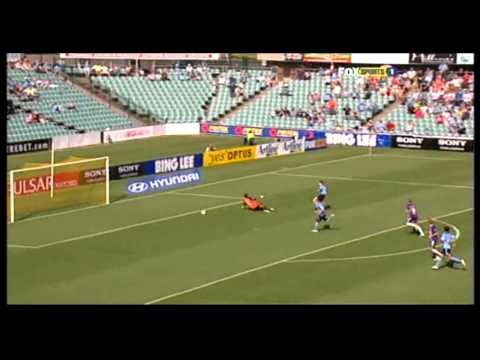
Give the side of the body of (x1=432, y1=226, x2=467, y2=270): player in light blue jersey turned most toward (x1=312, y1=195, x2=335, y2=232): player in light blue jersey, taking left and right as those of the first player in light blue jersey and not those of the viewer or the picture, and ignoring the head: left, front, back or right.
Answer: front

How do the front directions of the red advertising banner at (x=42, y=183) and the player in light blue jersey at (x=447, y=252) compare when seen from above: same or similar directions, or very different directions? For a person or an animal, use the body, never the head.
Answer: very different directions

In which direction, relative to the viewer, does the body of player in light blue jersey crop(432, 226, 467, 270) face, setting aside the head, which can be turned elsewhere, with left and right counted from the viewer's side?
facing away from the viewer and to the left of the viewer

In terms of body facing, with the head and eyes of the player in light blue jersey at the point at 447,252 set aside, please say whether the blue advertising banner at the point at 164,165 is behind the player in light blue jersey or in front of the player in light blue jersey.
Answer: in front

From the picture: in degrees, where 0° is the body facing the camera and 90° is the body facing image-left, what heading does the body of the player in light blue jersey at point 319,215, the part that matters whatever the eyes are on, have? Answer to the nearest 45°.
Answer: approximately 90°

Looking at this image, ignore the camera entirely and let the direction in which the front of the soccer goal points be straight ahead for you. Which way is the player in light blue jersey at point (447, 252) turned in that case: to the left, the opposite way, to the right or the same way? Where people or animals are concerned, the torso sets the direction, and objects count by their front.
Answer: the opposite way

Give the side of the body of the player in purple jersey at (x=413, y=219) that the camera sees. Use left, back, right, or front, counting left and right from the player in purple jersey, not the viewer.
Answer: left

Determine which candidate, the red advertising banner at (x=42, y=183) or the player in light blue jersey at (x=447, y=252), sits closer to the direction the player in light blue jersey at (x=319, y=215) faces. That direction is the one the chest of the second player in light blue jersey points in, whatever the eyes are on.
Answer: the red advertising banner

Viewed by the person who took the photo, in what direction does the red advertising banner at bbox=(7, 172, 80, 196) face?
facing the viewer and to the right of the viewer

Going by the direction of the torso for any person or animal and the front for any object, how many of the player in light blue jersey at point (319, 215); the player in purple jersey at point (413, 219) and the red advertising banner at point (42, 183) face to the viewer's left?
2

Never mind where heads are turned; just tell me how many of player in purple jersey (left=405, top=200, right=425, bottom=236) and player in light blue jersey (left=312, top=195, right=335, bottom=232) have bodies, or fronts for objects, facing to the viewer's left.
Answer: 2

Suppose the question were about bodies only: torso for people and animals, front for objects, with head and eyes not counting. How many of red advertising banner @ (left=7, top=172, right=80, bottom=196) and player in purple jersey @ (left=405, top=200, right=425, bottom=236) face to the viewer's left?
1

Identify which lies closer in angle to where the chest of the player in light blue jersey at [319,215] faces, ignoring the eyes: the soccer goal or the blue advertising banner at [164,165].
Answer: the soccer goal

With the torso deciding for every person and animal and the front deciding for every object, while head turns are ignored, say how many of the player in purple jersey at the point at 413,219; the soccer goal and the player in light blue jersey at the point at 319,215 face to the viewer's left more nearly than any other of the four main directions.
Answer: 2
